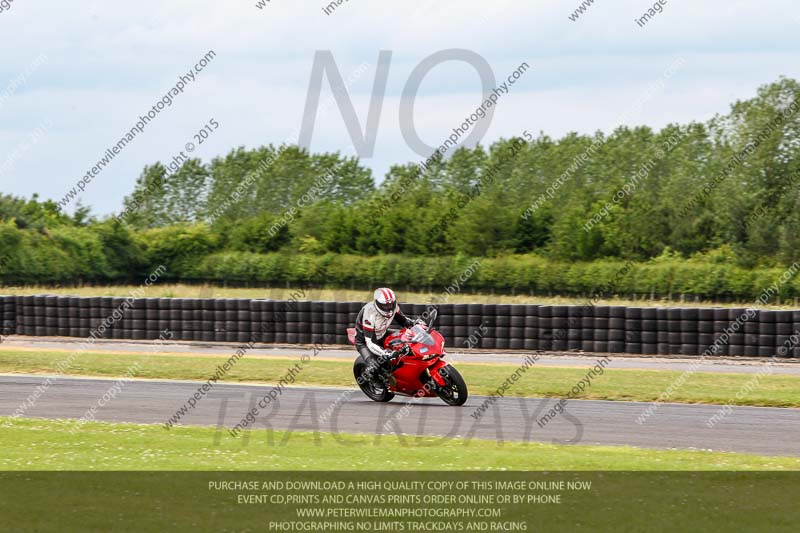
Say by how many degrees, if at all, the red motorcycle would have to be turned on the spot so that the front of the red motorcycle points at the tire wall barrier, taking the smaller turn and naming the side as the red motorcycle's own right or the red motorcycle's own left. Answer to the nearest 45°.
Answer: approximately 135° to the red motorcycle's own left

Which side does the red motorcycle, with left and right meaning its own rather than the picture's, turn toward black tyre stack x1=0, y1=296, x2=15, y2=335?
back

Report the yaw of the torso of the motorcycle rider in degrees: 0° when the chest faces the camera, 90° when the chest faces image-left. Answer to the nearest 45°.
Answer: approximately 315°

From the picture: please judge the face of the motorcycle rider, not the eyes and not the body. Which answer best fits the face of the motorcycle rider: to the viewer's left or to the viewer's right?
to the viewer's right

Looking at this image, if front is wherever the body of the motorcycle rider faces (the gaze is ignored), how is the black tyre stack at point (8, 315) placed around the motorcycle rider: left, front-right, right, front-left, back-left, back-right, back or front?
back
